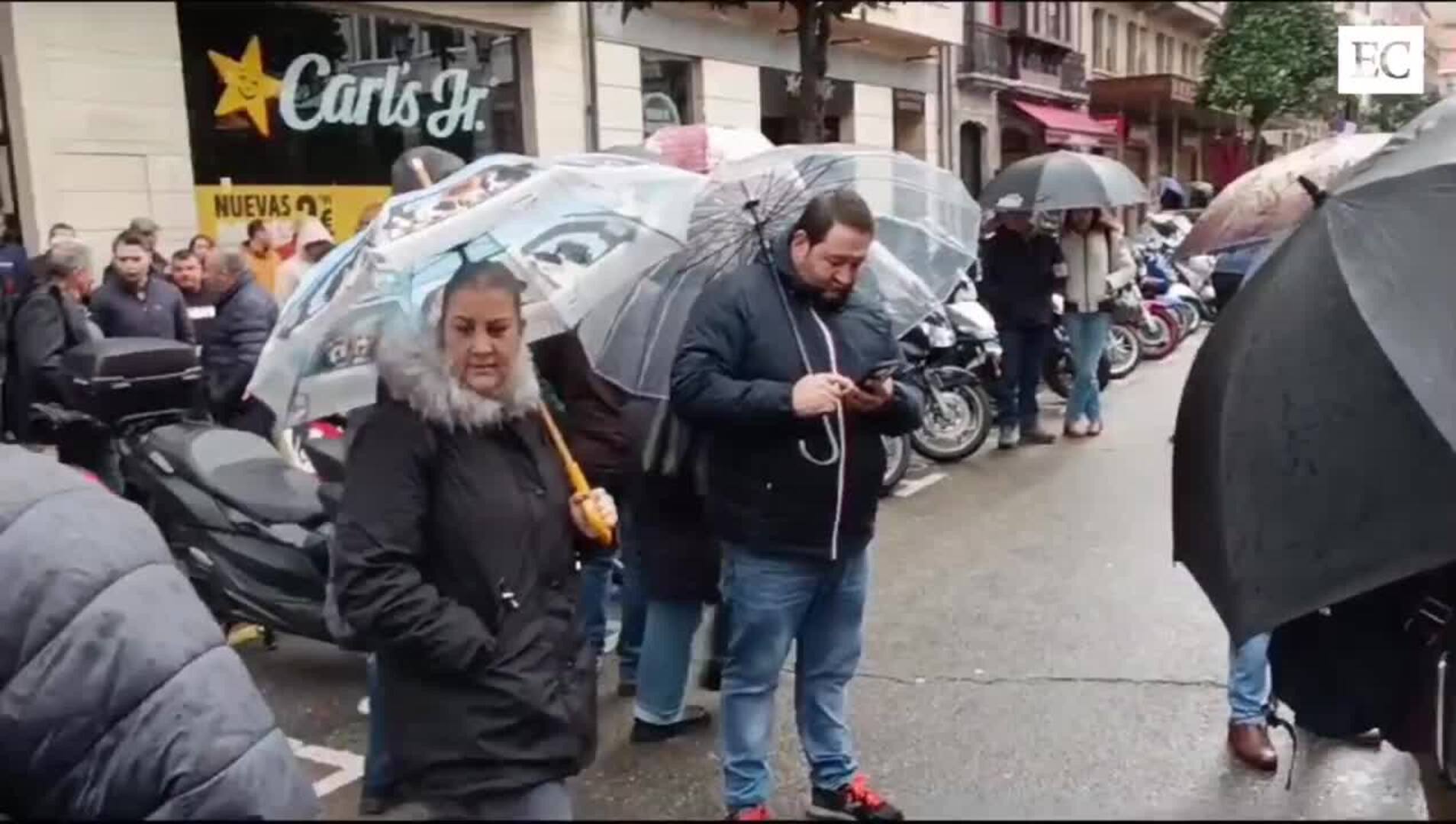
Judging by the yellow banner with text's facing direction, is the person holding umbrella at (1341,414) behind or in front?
in front

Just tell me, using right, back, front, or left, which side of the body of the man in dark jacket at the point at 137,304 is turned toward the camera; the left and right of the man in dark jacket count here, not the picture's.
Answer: front

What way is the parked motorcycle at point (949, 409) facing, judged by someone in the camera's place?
facing the viewer and to the right of the viewer

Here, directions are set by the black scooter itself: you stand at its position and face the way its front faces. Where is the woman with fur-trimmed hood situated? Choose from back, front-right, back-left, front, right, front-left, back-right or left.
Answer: front-right

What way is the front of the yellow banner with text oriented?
toward the camera

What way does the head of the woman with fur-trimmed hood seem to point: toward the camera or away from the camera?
toward the camera

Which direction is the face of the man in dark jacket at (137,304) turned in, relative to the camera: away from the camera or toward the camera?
toward the camera

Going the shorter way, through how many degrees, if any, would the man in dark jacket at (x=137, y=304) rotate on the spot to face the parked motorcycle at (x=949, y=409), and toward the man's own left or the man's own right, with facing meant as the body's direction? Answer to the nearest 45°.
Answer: approximately 90° to the man's own left

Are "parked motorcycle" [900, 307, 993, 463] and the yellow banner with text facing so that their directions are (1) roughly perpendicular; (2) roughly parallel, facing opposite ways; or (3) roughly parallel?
roughly parallel

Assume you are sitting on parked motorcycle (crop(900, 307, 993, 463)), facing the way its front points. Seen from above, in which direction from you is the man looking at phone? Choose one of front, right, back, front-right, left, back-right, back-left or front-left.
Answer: front-right

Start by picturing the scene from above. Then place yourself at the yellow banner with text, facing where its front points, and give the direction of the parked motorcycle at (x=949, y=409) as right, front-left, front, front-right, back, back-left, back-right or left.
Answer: front-left

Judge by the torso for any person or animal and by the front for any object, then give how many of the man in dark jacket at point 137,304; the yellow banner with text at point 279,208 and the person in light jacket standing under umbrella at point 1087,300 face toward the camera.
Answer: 3

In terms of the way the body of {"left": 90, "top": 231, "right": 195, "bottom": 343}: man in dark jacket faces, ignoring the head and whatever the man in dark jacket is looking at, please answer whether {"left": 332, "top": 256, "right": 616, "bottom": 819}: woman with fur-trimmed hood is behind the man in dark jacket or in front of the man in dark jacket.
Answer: in front
